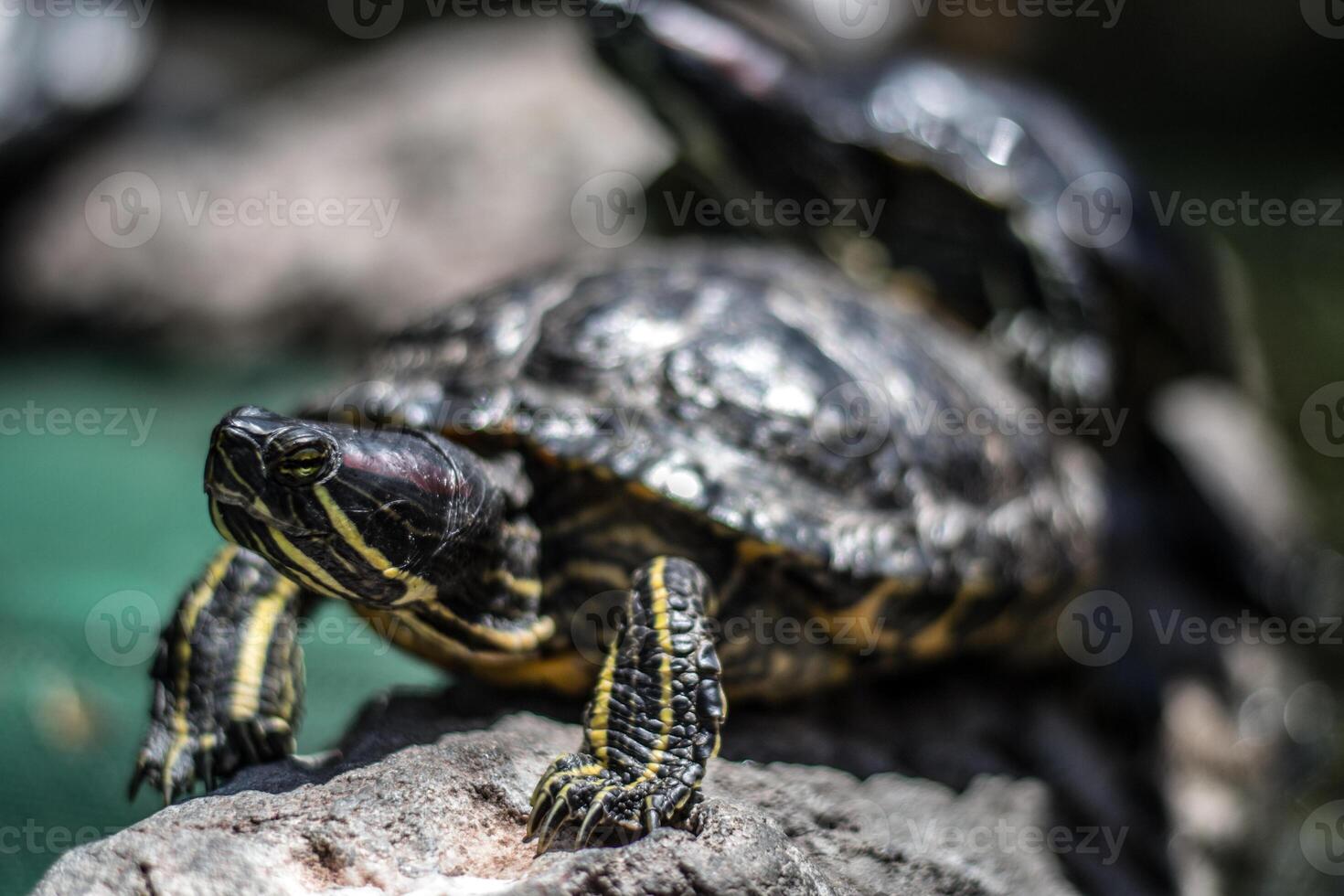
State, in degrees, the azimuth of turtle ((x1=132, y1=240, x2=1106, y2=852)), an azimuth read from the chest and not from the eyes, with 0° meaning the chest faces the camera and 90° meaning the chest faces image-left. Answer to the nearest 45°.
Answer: approximately 45°

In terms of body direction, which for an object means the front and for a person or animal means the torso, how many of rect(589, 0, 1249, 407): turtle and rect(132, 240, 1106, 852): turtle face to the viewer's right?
0

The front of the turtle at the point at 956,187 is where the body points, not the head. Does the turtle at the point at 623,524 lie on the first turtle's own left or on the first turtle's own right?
on the first turtle's own left

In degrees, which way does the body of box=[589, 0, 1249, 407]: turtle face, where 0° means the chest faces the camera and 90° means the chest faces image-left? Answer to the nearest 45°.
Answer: approximately 90°

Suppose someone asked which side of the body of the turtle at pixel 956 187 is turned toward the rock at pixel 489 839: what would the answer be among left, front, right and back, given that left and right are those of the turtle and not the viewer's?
left

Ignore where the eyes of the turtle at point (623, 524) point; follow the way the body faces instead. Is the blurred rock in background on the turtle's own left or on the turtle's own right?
on the turtle's own right
